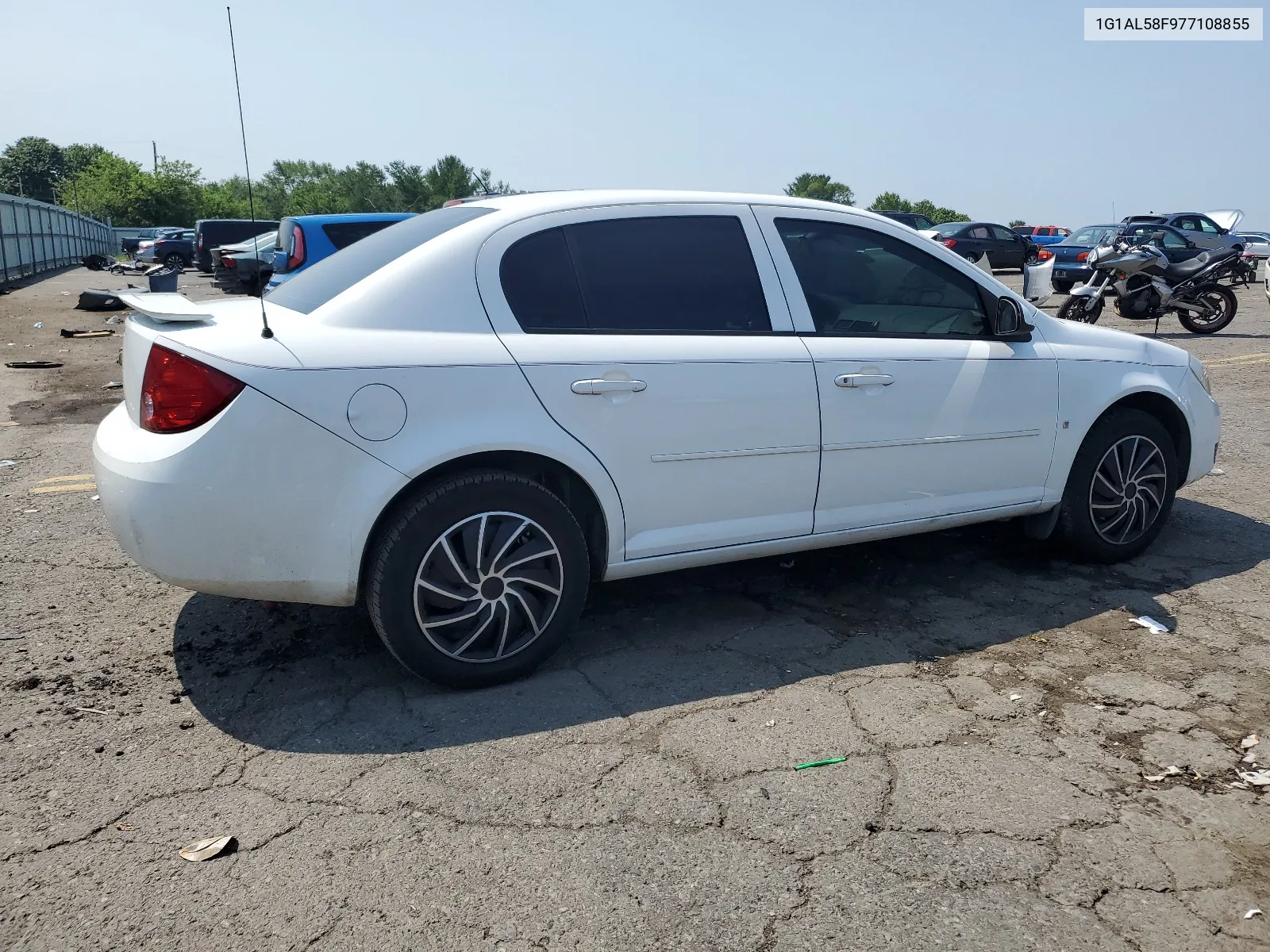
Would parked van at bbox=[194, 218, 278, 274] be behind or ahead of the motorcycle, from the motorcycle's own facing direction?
ahead

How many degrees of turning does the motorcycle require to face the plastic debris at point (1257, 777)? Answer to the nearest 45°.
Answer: approximately 90° to its left

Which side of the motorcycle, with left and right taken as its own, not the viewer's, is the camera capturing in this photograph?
left

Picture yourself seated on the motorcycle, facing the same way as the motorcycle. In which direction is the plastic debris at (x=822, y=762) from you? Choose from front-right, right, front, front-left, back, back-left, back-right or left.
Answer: left

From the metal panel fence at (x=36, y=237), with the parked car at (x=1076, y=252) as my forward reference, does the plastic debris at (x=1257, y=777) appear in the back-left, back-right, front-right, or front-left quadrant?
front-right

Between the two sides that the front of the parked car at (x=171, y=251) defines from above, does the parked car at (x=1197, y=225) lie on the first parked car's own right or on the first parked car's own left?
on the first parked car's own right

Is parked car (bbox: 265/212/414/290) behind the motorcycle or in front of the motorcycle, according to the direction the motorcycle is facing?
in front
